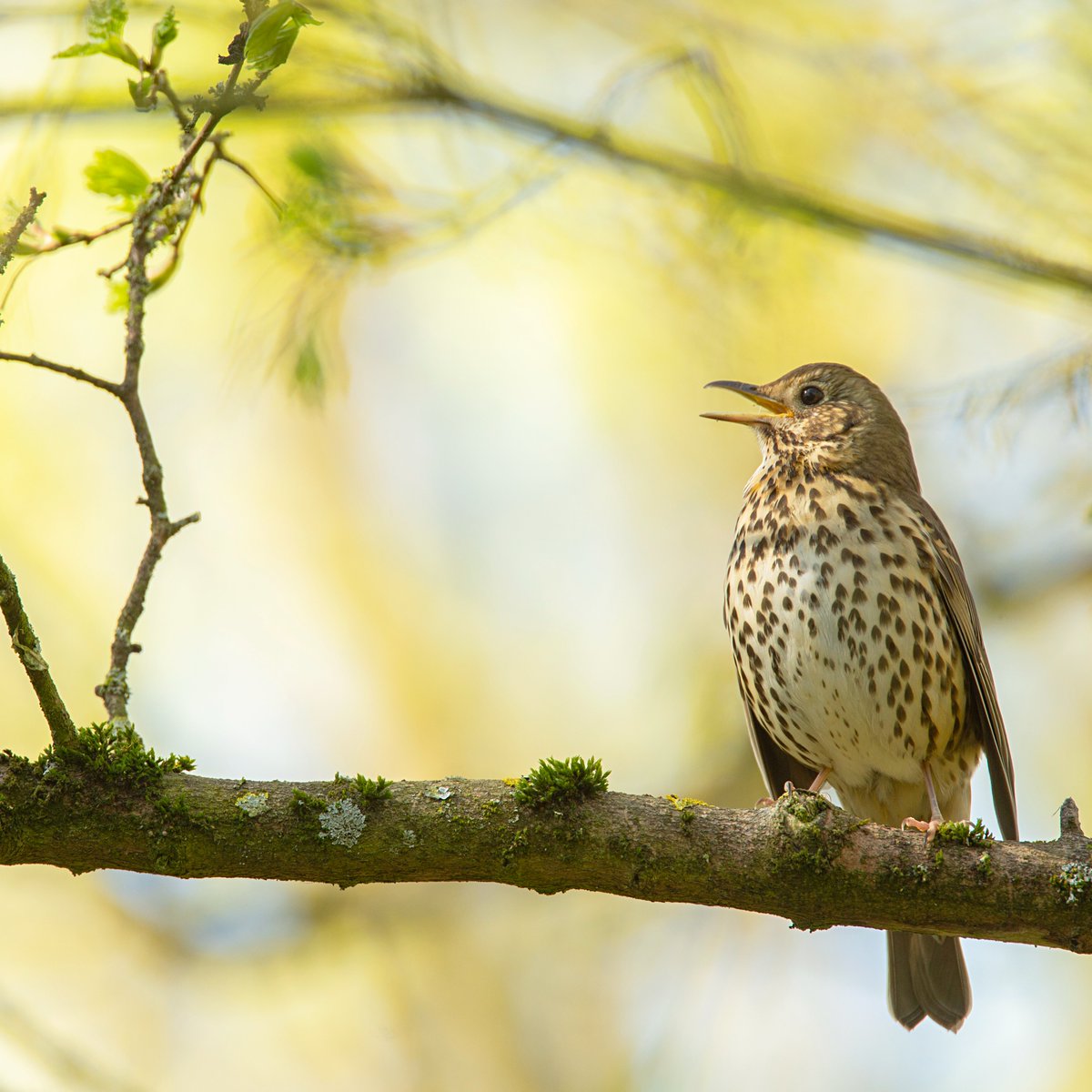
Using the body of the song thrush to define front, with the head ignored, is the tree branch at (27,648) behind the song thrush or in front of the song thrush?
in front

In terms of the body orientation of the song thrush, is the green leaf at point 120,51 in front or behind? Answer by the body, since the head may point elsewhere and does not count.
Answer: in front

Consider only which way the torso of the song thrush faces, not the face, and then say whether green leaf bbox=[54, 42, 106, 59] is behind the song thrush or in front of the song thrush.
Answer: in front

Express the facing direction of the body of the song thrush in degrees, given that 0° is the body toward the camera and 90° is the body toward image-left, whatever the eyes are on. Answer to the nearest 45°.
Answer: approximately 45°
